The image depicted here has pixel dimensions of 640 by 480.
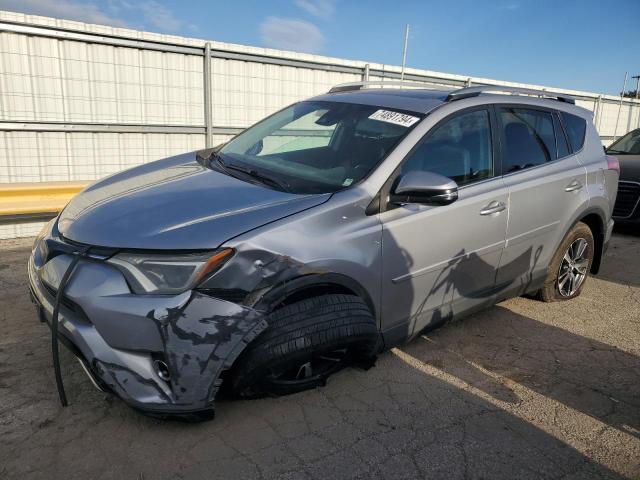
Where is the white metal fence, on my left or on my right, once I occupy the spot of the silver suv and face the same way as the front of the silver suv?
on my right

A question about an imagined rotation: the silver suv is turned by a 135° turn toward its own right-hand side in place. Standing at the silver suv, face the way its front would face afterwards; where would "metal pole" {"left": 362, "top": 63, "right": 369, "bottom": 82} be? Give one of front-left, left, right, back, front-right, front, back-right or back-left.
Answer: front

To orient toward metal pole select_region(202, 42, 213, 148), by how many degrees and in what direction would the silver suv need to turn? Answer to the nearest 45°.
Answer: approximately 135° to its right

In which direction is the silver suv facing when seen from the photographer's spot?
facing the viewer and to the left of the viewer
